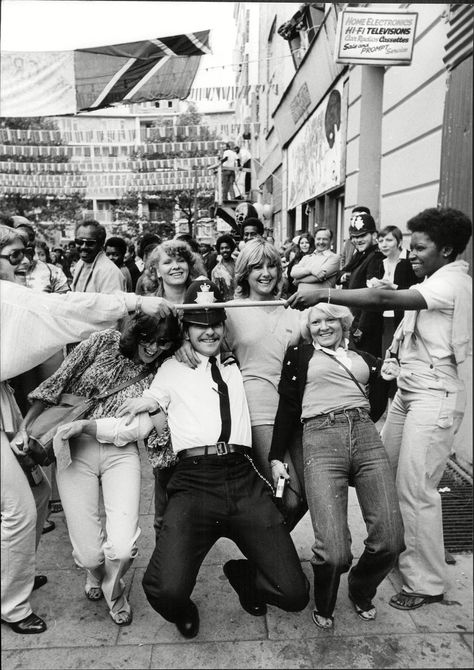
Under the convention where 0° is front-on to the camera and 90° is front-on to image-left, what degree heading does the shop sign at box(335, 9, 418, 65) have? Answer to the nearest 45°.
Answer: approximately 0°

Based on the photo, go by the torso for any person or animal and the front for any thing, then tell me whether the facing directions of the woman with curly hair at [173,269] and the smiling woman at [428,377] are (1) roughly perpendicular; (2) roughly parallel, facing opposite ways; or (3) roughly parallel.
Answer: roughly perpendicular

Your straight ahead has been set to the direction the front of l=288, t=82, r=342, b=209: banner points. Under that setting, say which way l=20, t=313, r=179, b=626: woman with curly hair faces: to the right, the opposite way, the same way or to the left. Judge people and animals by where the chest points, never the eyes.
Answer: to the left

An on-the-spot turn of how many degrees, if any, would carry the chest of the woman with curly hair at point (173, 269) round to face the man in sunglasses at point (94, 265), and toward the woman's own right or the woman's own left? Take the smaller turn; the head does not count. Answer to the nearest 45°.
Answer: approximately 135° to the woman's own right

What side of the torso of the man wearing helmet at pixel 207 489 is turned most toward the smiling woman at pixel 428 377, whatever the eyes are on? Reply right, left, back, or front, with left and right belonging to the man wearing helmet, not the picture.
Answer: left

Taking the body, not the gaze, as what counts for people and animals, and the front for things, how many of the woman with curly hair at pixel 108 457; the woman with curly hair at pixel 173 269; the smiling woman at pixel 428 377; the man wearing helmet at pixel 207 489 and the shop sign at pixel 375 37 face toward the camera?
4

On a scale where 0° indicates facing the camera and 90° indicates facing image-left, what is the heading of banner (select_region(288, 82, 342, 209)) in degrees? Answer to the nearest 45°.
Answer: approximately 45°

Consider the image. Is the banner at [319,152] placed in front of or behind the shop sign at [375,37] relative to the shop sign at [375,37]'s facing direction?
behind
